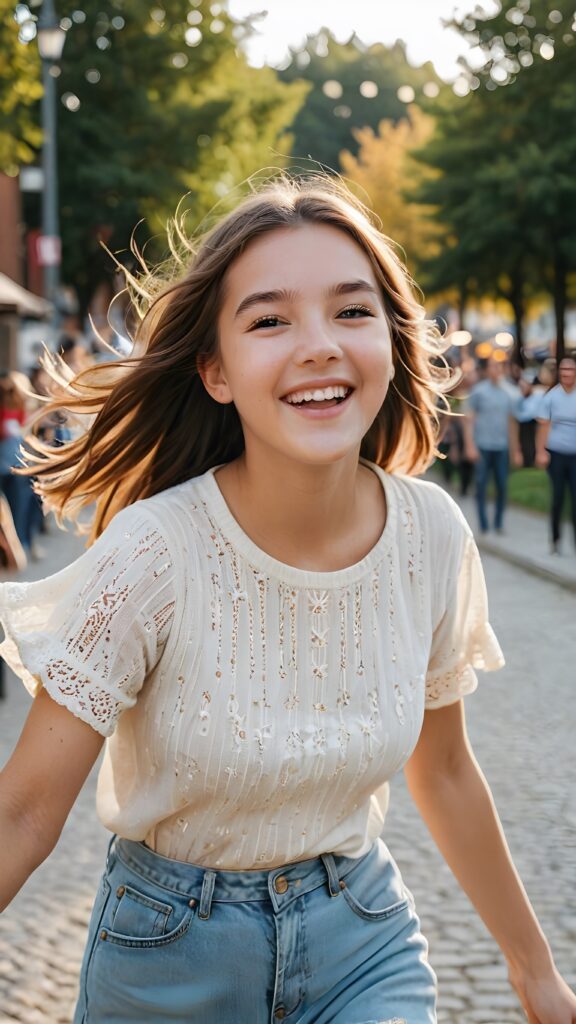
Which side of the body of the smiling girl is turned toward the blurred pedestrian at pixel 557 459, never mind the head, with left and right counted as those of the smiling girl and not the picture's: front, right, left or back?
back

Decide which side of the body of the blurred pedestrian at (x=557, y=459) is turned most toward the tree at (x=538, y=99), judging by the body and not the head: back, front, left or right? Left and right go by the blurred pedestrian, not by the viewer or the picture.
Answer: back

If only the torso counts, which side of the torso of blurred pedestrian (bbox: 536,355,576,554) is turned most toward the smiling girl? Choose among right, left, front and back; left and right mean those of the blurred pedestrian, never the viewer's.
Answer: front

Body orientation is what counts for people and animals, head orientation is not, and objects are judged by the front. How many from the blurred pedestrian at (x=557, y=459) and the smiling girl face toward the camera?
2

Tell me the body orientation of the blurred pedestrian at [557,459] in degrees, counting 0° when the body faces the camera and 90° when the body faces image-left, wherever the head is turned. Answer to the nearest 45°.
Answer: approximately 0°

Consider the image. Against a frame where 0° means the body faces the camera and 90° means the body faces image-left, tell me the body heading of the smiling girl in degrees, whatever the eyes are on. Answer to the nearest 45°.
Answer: approximately 0°

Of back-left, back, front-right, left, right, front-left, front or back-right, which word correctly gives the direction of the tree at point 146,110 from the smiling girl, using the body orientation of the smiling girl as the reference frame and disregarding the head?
back

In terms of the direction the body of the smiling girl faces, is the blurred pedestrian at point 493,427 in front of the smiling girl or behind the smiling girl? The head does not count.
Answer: behind

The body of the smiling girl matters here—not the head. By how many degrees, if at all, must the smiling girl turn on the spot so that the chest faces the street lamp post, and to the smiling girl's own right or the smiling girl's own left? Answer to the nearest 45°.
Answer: approximately 180°

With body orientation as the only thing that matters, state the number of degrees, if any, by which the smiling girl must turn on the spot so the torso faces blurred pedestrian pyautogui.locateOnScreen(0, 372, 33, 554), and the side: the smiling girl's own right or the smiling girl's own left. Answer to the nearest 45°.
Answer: approximately 180°
